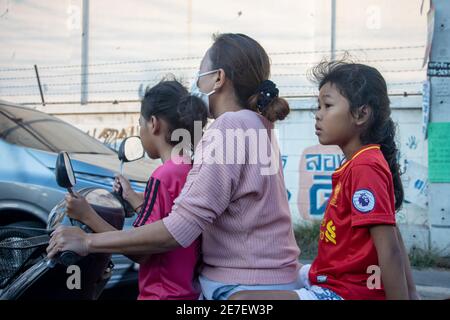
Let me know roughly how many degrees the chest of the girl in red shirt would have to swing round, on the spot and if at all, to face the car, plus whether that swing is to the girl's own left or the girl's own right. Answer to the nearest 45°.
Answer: approximately 45° to the girl's own right

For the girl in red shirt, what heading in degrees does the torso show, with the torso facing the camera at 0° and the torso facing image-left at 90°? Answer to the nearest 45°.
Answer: approximately 90°

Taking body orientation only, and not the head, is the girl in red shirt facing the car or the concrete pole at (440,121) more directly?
the car

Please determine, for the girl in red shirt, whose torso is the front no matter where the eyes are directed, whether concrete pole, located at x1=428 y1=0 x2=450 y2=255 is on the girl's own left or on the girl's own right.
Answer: on the girl's own right

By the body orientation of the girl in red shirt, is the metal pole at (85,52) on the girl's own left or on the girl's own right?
on the girl's own right

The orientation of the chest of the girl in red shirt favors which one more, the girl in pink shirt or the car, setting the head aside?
the girl in pink shirt

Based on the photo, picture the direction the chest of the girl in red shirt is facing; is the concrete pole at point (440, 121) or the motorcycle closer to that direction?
the motorcycle

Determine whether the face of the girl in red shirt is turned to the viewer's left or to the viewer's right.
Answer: to the viewer's left

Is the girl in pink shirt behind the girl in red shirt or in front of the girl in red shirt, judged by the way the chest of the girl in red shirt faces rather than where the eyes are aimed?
in front

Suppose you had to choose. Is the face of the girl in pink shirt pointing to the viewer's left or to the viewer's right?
to the viewer's left

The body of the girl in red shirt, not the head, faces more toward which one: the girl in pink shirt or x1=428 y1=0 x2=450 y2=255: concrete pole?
the girl in pink shirt
